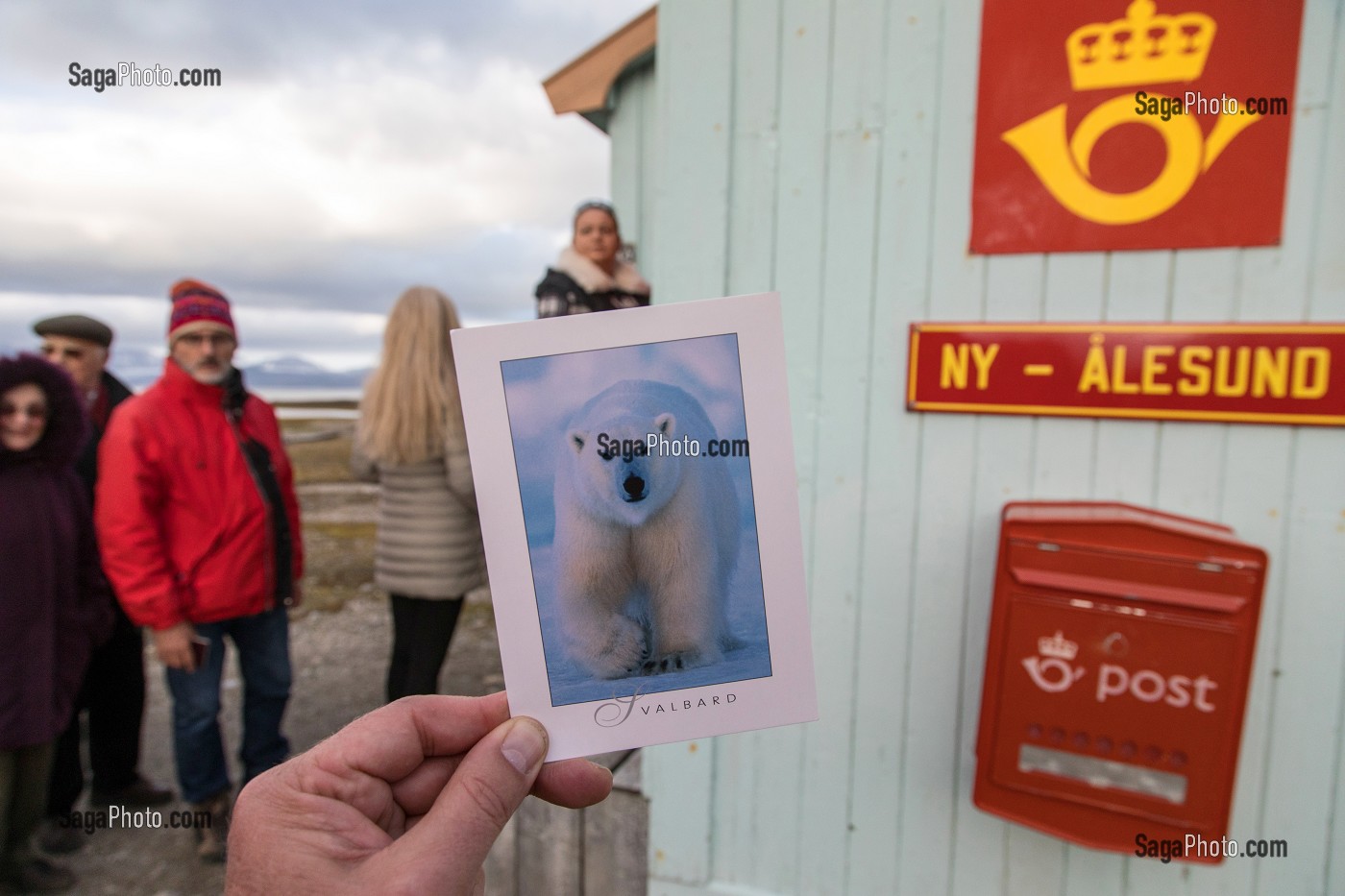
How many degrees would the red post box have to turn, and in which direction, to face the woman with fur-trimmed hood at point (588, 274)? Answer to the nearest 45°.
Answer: approximately 90° to its right

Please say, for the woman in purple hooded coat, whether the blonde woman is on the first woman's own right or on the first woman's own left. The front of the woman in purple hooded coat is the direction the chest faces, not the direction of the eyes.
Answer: on the first woman's own left

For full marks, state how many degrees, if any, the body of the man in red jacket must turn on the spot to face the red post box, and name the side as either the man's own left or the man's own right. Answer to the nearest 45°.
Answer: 0° — they already face it

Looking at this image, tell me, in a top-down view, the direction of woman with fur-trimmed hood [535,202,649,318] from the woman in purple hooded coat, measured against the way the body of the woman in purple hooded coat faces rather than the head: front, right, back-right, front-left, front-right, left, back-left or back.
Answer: left

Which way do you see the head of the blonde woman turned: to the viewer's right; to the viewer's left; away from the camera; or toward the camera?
away from the camera

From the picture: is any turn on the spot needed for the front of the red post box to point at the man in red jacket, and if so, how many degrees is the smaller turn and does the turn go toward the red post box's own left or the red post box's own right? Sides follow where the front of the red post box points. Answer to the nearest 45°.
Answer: approximately 90° to the red post box's own right

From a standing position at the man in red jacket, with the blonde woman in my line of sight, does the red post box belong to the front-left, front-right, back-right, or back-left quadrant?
front-right

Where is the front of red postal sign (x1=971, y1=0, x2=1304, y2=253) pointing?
toward the camera

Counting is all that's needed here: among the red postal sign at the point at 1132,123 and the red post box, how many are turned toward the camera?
2

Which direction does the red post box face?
toward the camera

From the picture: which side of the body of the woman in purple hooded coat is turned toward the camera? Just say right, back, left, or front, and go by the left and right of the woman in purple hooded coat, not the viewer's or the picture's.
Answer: front

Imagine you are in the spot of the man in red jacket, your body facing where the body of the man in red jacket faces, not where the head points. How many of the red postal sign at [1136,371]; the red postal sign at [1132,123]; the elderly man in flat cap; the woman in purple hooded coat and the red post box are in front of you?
3

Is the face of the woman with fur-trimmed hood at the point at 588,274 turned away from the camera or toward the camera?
toward the camera
